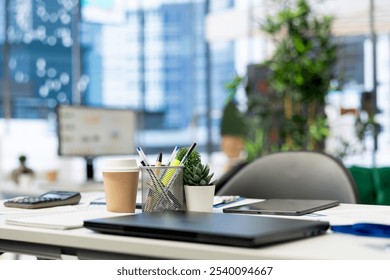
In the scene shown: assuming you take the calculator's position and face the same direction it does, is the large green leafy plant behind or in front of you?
behind

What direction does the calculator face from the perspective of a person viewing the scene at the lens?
facing the viewer and to the left of the viewer

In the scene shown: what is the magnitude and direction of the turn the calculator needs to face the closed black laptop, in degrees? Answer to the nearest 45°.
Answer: approximately 45° to its left

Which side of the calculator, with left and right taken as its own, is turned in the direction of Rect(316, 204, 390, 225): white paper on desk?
left
